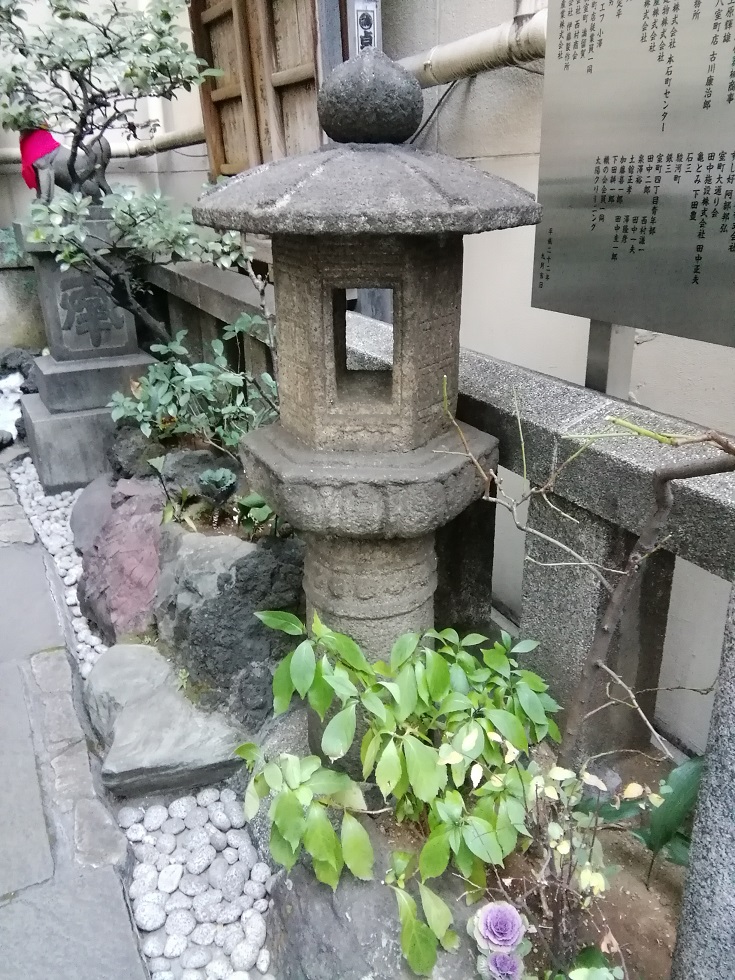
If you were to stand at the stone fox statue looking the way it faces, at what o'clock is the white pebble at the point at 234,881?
The white pebble is roughly at 9 o'clock from the stone fox statue.

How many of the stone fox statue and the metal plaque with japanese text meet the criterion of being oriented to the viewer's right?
0

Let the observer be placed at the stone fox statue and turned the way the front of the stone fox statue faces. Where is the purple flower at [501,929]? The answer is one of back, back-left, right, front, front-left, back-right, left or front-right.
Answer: left

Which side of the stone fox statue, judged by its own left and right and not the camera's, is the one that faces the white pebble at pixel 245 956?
left

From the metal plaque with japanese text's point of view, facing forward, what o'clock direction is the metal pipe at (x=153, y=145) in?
The metal pipe is roughly at 3 o'clock from the metal plaque with japanese text.

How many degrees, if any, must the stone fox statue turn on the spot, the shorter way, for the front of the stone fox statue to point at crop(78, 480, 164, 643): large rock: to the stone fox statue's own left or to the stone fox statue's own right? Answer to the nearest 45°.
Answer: approximately 90° to the stone fox statue's own left

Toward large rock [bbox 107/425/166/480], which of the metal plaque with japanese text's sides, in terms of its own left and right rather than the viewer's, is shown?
right

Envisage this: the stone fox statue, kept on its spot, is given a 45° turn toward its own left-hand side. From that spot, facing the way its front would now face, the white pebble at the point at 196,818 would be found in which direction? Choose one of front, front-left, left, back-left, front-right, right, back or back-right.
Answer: front-left

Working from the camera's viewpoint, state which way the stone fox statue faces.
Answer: facing to the left of the viewer
